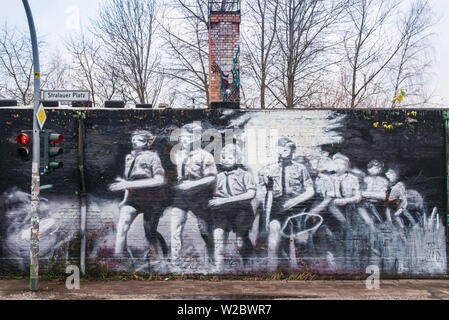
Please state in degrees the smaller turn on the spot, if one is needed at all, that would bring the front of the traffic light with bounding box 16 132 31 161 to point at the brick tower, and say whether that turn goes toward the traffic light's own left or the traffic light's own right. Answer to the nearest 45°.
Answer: approximately 90° to the traffic light's own left

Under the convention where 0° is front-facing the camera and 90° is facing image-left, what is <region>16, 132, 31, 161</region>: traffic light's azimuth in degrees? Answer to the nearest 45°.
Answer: approximately 0°

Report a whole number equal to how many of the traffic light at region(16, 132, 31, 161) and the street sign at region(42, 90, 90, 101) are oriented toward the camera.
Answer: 2

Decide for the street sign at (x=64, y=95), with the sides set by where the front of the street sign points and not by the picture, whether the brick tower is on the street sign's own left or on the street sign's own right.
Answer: on the street sign's own left
